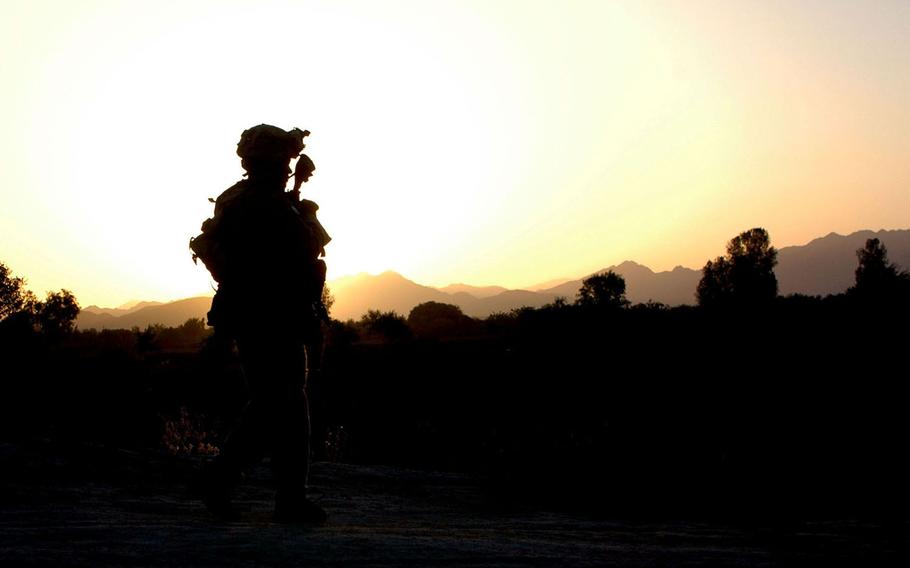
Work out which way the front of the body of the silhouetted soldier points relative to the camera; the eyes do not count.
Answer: to the viewer's right
